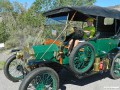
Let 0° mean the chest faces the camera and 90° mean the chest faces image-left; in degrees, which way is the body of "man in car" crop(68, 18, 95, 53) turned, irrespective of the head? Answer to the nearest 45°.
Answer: approximately 45°
